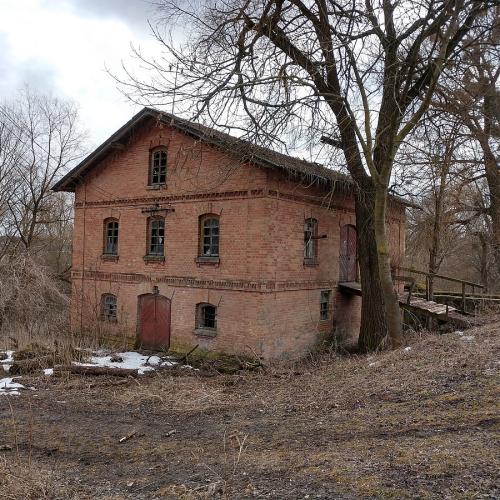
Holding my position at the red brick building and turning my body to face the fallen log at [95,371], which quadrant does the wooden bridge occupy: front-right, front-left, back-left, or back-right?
back-left

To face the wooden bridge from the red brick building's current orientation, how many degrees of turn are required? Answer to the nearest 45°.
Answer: approximately 135° to its left

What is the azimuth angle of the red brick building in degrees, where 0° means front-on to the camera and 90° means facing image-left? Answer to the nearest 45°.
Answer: approximately 45°

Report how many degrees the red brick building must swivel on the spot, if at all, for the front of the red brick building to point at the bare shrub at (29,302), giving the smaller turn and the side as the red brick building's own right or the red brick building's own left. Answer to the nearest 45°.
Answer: approximately 90° to the red brick building's own right

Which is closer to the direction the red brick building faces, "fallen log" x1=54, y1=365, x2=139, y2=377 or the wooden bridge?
the fallen log

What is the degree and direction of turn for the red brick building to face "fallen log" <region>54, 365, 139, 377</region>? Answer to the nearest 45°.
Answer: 0° — it already faces it

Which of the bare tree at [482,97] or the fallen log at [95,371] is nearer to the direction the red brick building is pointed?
the fallen log

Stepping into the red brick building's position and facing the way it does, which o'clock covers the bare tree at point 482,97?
The bare tree is roughly at 8 o'clock from the red brick building.
